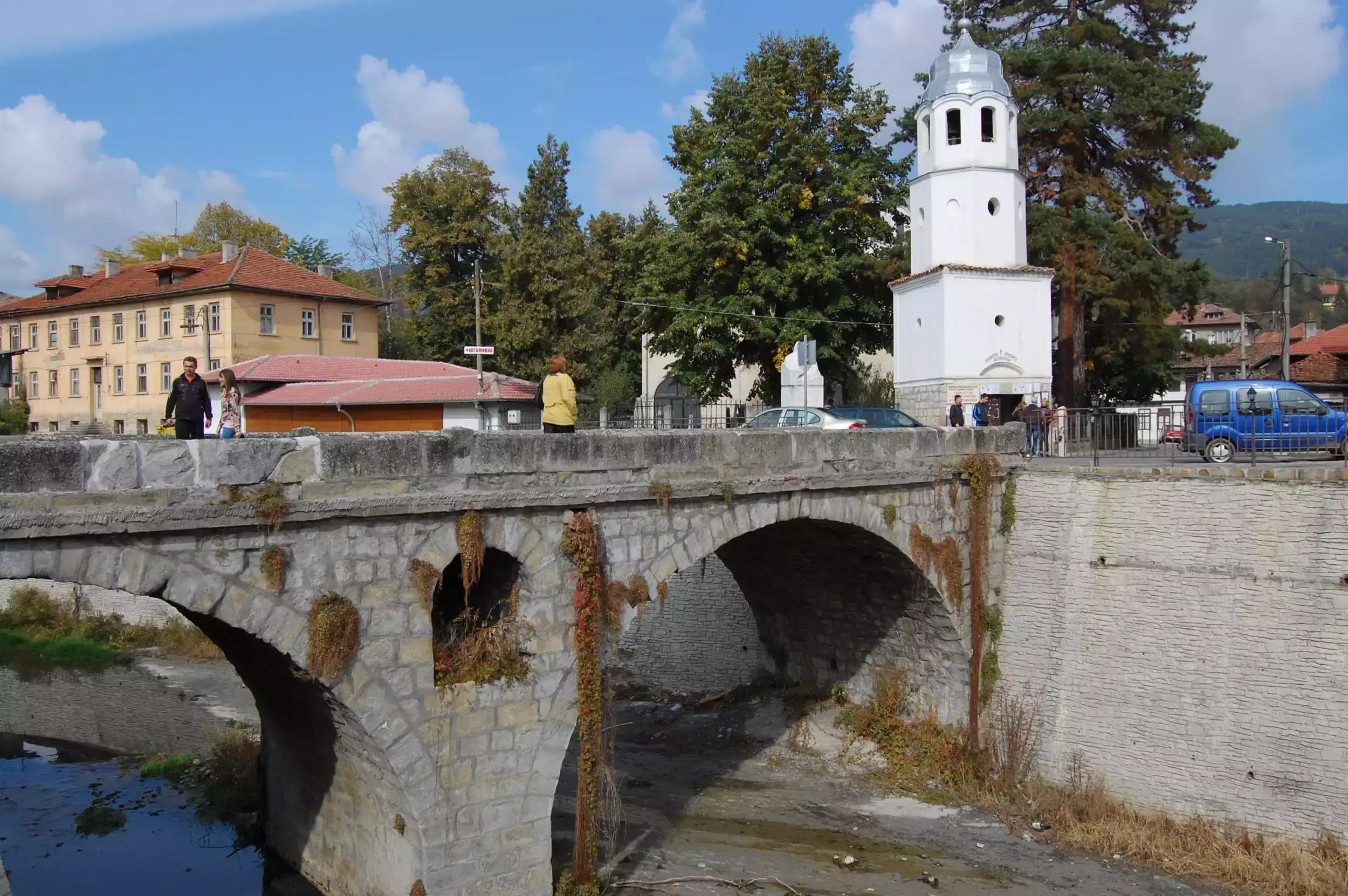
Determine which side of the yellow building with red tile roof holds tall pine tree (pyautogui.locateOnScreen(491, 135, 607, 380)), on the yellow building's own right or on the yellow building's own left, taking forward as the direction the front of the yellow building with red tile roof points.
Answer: on the yellow building's own left

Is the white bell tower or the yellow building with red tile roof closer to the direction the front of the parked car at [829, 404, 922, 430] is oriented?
the white bell tower

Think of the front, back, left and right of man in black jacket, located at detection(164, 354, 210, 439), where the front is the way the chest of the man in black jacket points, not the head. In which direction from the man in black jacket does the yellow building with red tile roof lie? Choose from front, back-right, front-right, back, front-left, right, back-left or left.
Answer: back

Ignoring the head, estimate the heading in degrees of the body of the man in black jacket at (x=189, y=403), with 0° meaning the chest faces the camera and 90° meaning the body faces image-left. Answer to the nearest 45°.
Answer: approximately 0°

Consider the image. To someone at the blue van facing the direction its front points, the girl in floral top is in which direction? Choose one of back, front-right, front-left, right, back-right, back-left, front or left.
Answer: back-right

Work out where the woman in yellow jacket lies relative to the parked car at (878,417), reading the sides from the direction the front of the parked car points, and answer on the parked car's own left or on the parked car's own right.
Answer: on the parked car's own right

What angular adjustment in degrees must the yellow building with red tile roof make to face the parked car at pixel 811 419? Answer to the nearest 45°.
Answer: approximately 90° to its left

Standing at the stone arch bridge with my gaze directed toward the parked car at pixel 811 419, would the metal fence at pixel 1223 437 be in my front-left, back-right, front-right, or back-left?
front-right

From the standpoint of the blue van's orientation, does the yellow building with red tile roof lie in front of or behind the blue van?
behind

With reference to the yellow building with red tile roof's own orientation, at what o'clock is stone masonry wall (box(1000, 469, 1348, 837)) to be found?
The stone masonry wall is roughly at 10 o'clock from the yellow building with red tile roof.

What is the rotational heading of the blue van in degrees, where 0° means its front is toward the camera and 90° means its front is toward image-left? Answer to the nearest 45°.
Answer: approximately 270°

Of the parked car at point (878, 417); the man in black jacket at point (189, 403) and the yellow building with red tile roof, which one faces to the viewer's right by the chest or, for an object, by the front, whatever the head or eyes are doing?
the parked car

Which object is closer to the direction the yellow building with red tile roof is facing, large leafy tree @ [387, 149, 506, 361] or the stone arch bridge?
the stone arch bridge

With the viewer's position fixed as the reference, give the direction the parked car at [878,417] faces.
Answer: facing to the right of the viewer
